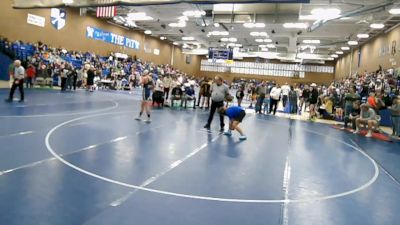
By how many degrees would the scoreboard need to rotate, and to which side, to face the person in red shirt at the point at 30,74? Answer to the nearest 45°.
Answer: approximately 45° to its right

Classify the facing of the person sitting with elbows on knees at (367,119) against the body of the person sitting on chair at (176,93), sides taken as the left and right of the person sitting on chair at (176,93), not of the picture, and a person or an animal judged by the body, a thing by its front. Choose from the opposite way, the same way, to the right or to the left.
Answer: to the right

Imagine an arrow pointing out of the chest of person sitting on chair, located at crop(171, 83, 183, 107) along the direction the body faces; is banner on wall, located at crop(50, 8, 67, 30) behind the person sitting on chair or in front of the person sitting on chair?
behind

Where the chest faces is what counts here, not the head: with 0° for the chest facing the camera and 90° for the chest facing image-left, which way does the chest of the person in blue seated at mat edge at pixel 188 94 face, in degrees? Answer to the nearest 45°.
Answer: approximately 0°

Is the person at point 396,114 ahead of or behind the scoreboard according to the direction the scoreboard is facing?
ahead

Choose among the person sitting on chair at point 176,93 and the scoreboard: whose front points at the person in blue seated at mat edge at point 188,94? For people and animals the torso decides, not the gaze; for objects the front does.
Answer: the scoreboard

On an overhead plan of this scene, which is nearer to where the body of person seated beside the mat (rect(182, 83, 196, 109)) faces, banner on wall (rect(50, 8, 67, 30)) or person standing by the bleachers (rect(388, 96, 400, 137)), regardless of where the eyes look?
the person standing by the bleachers

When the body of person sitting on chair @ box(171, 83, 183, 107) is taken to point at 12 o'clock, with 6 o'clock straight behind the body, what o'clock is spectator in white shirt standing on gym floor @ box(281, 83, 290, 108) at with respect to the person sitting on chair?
The spectator in white shirt standing on gym floor is roughly at 8 o'clock from the person sitting on chair.

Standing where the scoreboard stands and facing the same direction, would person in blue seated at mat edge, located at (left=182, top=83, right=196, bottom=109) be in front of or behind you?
in front

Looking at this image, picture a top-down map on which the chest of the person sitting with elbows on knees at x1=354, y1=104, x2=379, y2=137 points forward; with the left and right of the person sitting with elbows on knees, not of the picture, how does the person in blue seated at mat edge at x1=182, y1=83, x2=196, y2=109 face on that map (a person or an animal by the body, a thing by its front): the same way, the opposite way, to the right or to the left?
to the left
